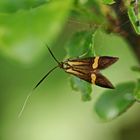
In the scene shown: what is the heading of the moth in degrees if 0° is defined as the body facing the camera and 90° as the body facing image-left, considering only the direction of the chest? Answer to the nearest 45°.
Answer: approximately 90°
